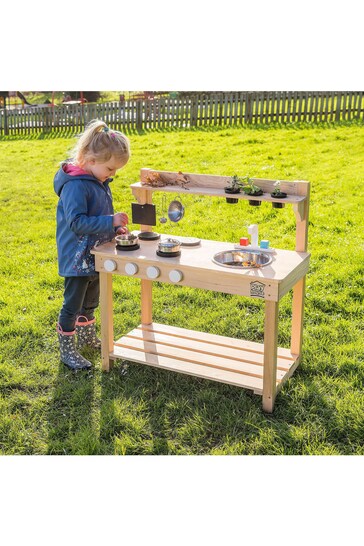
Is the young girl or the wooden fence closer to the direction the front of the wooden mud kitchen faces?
the young girl

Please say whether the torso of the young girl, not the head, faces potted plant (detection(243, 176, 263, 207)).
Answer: yes

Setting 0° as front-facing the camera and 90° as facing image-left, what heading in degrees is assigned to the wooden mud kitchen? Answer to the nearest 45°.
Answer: approximately 45°

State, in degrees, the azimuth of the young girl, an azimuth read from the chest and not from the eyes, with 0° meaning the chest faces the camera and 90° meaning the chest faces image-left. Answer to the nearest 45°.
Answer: approximately 270°

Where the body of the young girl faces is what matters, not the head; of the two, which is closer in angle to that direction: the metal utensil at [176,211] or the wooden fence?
the metal utensil

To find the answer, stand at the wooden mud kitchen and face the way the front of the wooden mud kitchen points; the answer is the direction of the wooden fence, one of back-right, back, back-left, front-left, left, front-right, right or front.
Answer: back-right

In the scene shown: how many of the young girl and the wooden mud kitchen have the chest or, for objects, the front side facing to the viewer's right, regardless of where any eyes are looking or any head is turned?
1

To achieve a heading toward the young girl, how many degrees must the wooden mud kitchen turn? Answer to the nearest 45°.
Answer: approximately 45° to its right
